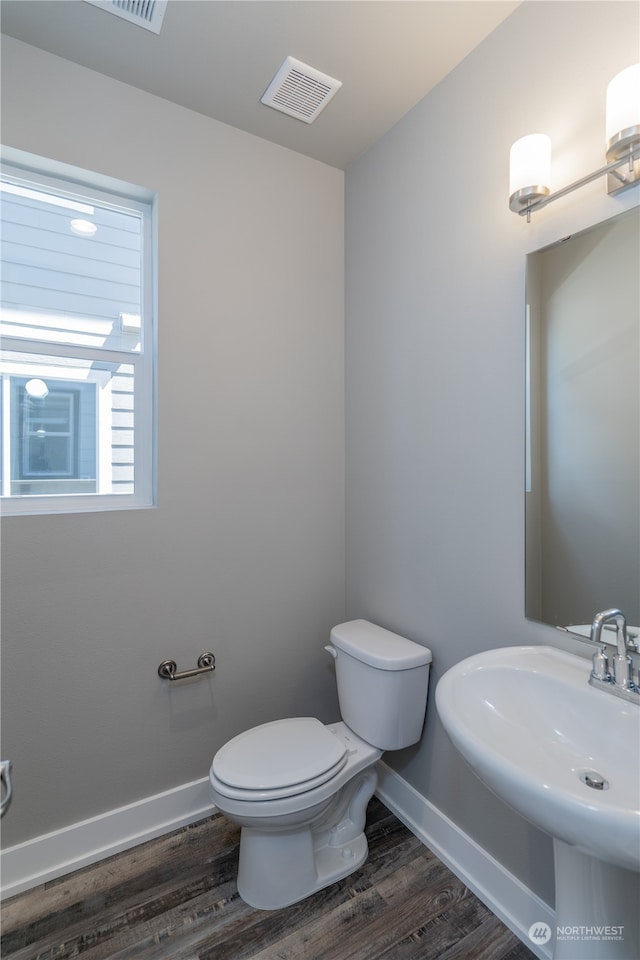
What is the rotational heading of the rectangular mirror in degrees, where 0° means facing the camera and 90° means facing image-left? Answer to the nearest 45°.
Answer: approximately 45°

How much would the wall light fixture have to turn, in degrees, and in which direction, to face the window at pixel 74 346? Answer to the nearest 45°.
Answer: approximately 45° to its right

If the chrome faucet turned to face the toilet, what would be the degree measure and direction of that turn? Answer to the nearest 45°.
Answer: approximately 45° to its right

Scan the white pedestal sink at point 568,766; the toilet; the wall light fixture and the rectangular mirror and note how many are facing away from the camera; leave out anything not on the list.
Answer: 0

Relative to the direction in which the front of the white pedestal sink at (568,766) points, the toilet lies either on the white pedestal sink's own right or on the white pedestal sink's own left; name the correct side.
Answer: on the white pedestal sink's own right

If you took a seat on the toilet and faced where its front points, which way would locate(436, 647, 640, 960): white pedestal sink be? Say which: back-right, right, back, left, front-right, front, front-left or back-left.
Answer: left

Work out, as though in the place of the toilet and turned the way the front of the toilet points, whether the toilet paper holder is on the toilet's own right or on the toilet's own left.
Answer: on the toilet's own right

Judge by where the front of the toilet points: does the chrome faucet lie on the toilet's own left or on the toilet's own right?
on the toilet's own left

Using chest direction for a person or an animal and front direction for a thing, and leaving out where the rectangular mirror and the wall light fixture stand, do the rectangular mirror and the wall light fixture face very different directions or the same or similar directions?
same or similar directions

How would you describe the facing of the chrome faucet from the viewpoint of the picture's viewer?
facing the viewer and to the left of the viewer

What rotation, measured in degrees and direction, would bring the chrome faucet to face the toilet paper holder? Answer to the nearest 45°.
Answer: approximately 45° to its right

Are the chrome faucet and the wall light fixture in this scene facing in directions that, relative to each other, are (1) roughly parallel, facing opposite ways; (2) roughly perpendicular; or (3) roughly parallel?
roughly parallel
